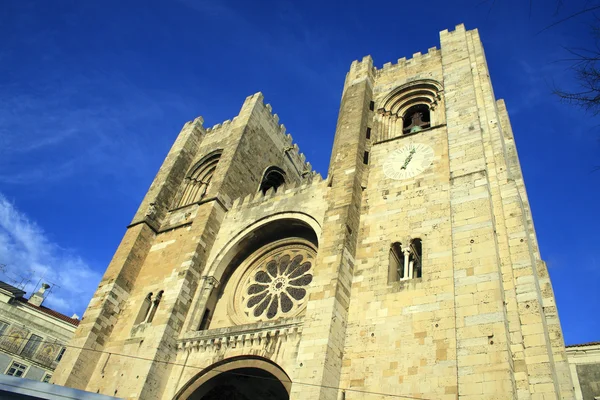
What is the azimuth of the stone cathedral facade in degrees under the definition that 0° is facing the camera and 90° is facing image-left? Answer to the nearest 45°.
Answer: approximately 45°
